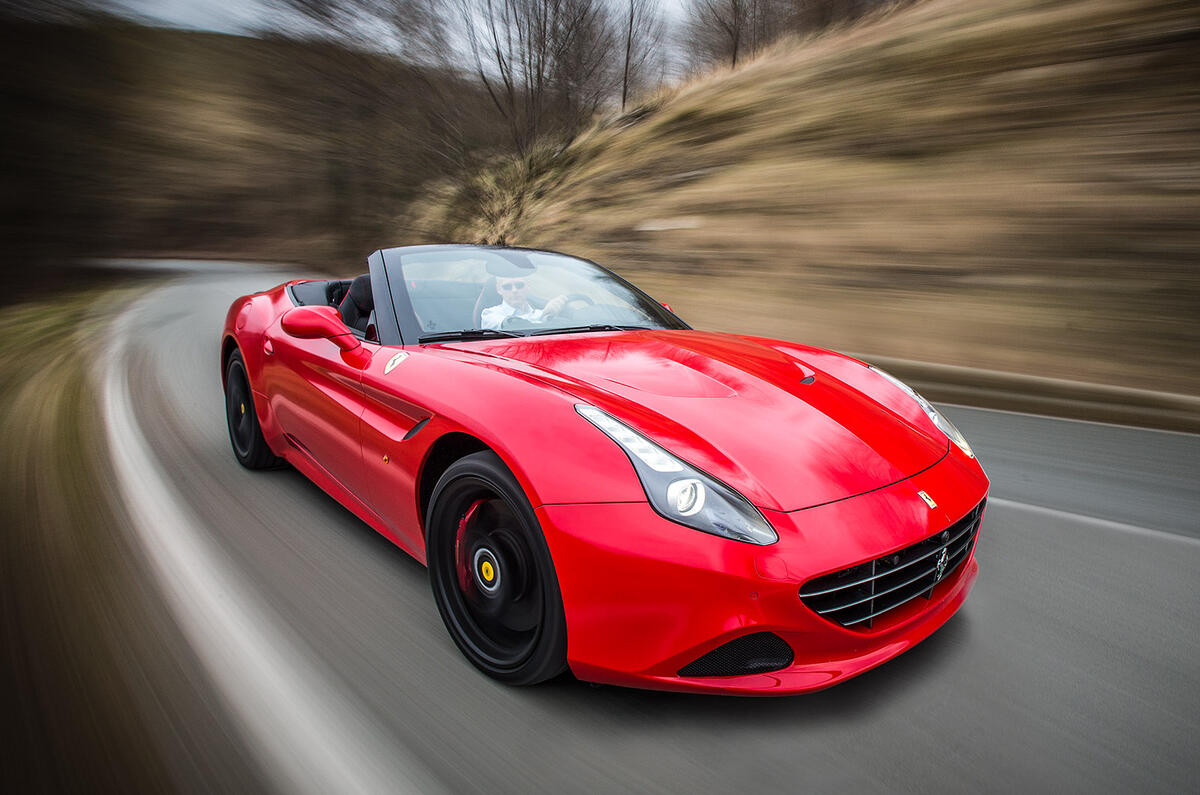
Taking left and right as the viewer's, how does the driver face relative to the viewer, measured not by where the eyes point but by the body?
facing the viewer and to the right of the viewer

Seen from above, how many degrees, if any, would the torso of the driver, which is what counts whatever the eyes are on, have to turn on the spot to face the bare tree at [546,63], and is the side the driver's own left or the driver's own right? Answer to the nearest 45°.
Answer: approximately 135° to the driver's own left

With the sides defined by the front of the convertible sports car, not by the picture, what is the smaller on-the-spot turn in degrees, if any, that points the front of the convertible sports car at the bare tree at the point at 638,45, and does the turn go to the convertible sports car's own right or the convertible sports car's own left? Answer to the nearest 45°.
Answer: approximately 135° to the convertible sports car's own left

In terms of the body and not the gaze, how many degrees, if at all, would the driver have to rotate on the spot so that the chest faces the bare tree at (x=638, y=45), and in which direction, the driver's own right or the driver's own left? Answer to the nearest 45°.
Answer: approximately 135° to the driver's own left

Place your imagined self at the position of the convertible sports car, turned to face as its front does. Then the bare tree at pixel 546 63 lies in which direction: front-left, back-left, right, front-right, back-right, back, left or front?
back-left
